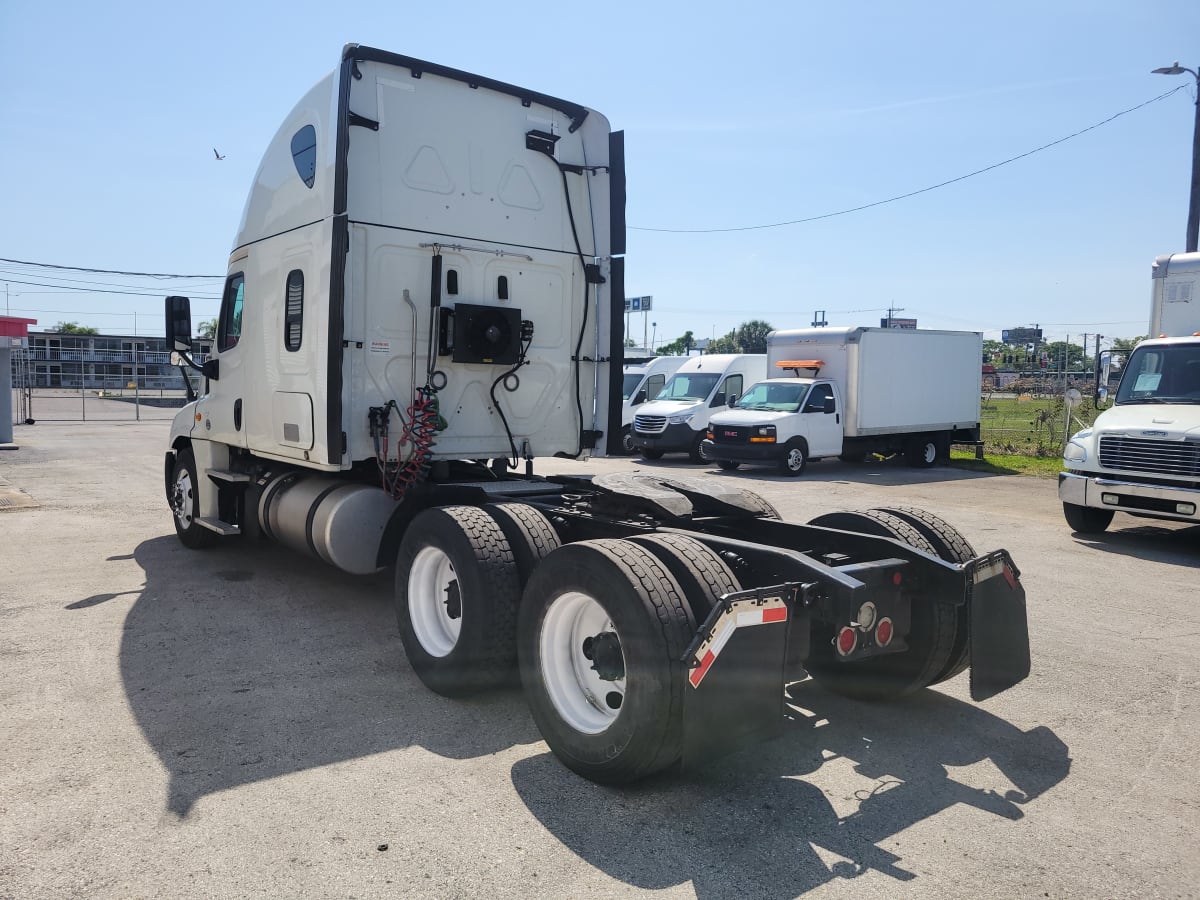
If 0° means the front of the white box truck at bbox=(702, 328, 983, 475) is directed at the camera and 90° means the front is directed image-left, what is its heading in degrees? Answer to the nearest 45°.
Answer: approximately 45°

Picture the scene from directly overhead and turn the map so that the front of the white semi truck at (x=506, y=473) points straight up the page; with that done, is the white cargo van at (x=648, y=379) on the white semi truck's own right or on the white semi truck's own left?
on the white semi truck's own right

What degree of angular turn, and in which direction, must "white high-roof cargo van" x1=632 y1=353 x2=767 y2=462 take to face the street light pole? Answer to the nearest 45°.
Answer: approximately 135° to its left

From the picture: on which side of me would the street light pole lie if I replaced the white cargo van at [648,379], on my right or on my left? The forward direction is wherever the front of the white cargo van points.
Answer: on my left

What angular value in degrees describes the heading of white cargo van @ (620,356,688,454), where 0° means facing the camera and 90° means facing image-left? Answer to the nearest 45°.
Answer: approximately 45°

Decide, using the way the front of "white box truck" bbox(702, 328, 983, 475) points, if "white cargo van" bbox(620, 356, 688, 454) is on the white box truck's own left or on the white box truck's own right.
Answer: on the white box truck's own right

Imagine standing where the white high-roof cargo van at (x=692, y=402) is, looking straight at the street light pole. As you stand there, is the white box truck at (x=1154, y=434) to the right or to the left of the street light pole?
right

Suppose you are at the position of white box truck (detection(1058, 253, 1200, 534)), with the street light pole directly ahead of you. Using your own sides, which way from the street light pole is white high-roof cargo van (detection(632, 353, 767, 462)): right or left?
left
